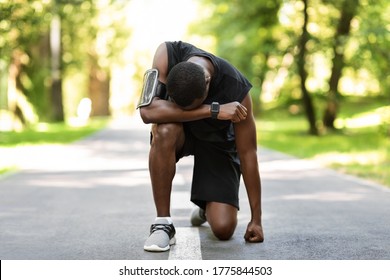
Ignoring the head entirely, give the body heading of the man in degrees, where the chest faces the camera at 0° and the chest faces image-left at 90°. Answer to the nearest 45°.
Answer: approximately 0°
